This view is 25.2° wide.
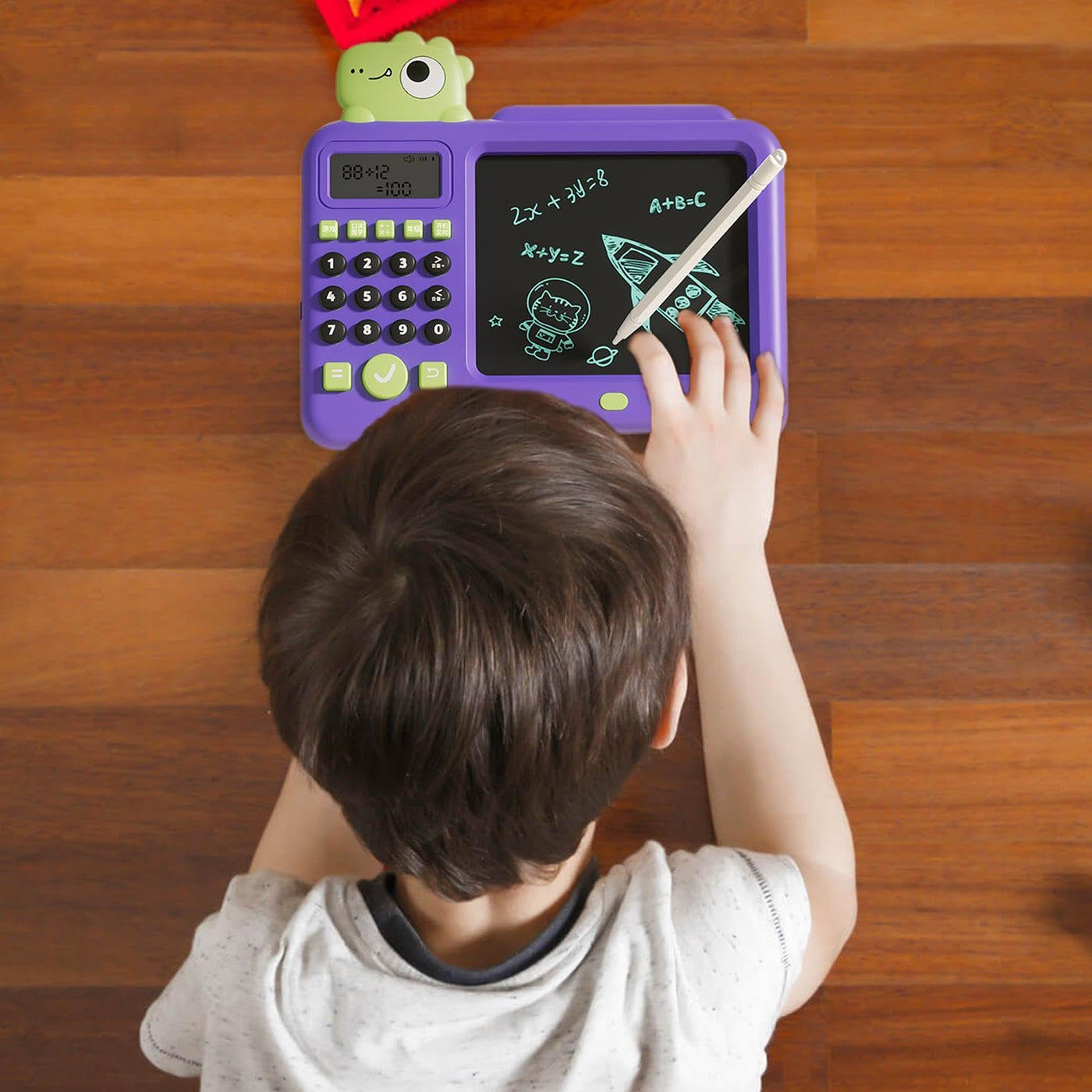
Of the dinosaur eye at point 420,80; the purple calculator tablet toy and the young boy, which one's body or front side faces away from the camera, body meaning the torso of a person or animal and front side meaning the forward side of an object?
the young boy

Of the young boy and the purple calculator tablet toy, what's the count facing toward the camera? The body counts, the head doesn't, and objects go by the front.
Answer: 1

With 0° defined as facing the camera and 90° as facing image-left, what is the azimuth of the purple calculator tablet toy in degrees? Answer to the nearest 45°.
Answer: approximately 0°

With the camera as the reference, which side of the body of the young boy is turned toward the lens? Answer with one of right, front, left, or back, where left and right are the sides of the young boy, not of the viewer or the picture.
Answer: back

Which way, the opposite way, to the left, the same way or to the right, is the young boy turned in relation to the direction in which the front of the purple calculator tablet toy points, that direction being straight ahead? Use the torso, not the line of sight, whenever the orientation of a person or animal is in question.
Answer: the opposite way

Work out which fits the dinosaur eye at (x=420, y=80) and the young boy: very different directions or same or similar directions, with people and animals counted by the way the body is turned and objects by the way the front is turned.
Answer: very different directions

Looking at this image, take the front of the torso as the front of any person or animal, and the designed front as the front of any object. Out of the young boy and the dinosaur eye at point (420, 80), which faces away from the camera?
the young boy

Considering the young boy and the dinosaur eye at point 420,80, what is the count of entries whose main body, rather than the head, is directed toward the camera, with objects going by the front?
1

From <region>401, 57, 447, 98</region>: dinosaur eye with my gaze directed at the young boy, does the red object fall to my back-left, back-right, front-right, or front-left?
back-right
